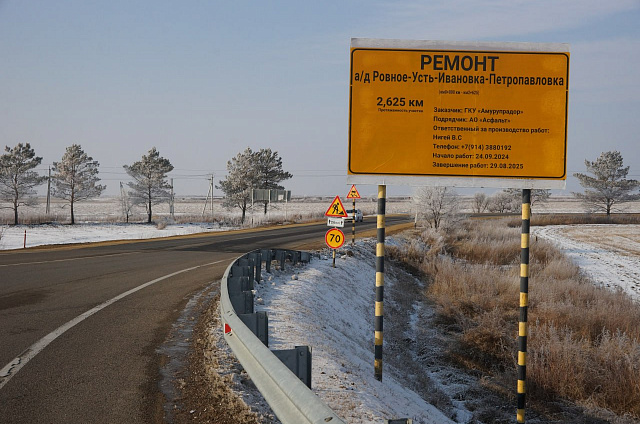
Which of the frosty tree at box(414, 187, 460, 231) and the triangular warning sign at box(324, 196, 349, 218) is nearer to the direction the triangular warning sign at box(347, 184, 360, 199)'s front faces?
the triangular warning sign

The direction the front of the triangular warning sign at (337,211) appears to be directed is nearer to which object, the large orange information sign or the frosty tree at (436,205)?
the large orange information sign

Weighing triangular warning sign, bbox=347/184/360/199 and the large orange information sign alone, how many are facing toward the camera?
2

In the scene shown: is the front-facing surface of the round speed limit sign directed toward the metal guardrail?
yes

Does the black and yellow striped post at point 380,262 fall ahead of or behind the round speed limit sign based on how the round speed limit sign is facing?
ahead

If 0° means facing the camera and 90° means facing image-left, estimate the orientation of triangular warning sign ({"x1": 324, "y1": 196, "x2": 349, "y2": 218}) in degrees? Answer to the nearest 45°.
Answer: approximately 0°

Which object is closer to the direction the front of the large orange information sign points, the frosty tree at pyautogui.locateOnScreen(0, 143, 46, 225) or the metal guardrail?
the metal guardrail

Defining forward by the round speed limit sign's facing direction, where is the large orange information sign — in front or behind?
in front

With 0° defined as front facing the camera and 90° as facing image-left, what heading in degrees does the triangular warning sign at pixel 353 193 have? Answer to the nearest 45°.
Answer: approximately 0°

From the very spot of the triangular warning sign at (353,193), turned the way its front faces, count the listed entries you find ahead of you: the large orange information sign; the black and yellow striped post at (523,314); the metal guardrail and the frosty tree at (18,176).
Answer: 3

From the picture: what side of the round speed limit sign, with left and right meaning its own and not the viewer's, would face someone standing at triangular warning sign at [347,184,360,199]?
back

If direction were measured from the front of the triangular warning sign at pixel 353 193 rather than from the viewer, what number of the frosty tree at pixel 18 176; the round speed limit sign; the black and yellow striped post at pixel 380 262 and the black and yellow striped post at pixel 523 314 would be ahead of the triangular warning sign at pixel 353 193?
3

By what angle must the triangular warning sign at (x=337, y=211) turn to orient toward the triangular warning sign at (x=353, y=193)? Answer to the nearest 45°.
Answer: approximately 180°
